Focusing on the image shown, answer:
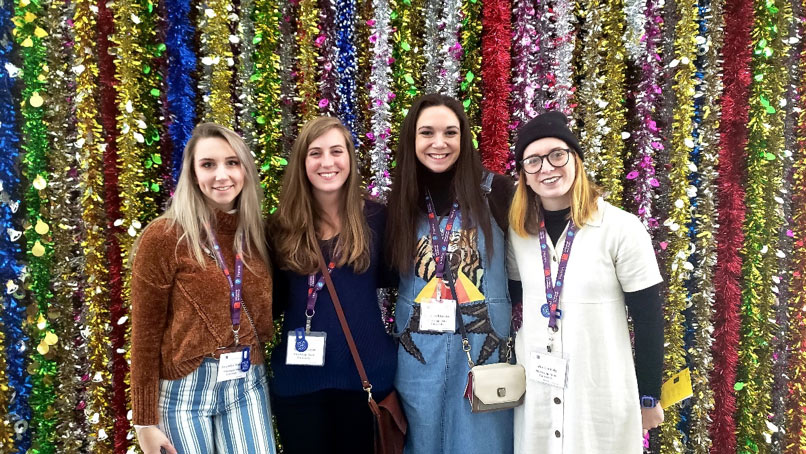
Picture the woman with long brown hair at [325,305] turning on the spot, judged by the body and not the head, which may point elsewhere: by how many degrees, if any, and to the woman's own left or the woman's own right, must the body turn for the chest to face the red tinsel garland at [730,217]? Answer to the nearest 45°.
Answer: approximately 90° to the woman's own left

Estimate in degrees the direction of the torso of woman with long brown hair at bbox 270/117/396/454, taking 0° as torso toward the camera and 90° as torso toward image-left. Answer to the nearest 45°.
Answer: approximately 0°

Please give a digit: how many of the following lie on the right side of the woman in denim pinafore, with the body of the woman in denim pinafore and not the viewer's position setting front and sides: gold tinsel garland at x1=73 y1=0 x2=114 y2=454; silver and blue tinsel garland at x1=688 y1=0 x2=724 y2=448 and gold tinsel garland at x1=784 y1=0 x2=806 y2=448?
1

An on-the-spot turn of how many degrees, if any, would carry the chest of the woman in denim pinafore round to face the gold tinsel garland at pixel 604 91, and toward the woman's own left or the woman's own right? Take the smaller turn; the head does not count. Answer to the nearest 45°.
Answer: approximately 135° to the woman's own left

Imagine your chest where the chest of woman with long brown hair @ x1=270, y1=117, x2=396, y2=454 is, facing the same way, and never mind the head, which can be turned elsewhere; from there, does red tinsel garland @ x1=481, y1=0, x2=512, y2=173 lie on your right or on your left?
on your left

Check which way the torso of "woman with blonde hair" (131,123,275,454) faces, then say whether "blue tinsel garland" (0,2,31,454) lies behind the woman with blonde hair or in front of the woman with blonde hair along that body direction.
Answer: behind

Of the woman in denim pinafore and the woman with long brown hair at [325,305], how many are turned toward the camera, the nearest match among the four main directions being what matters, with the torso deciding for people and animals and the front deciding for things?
2

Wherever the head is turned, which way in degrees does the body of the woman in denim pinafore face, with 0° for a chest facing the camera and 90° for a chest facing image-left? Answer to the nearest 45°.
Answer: approximately 0°
